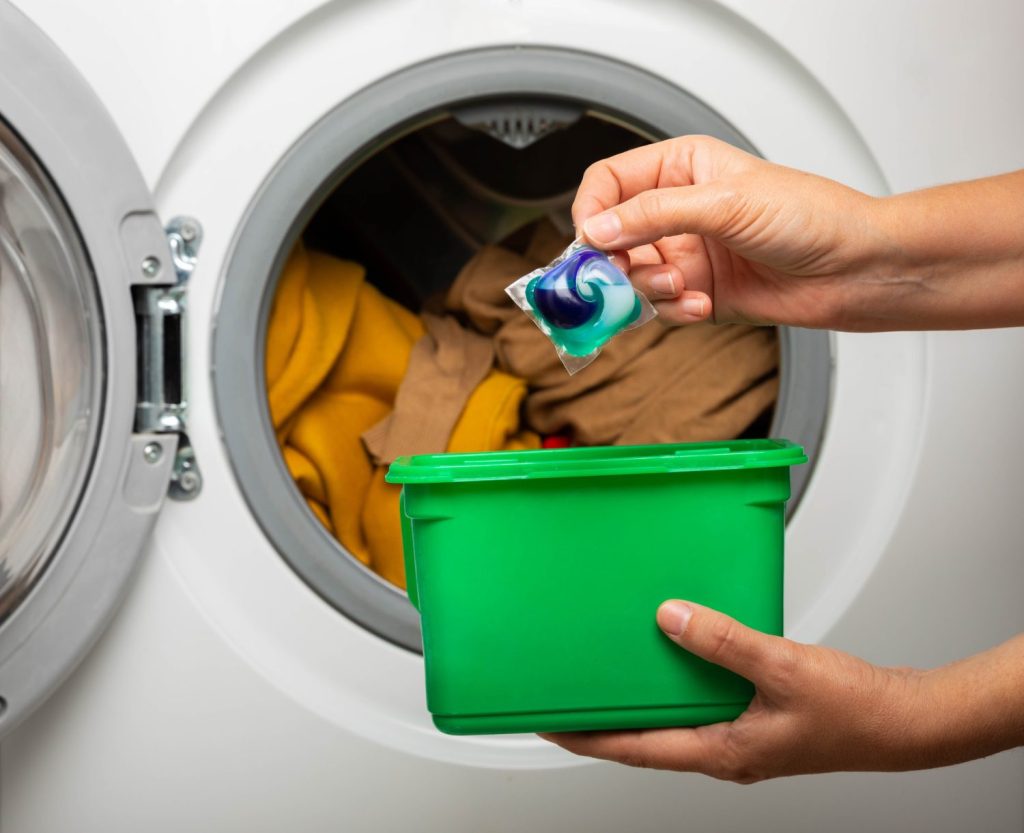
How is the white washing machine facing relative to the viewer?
toward the camera
